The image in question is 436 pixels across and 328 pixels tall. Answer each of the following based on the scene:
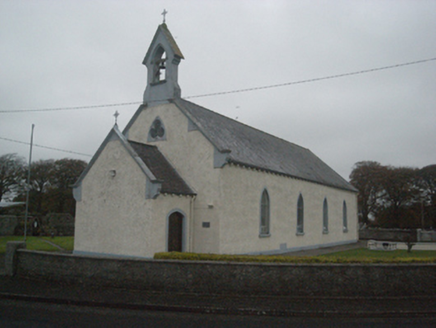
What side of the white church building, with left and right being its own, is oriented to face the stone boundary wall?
front

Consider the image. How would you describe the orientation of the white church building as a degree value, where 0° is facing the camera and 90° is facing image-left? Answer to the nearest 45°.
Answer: approximately 45°
